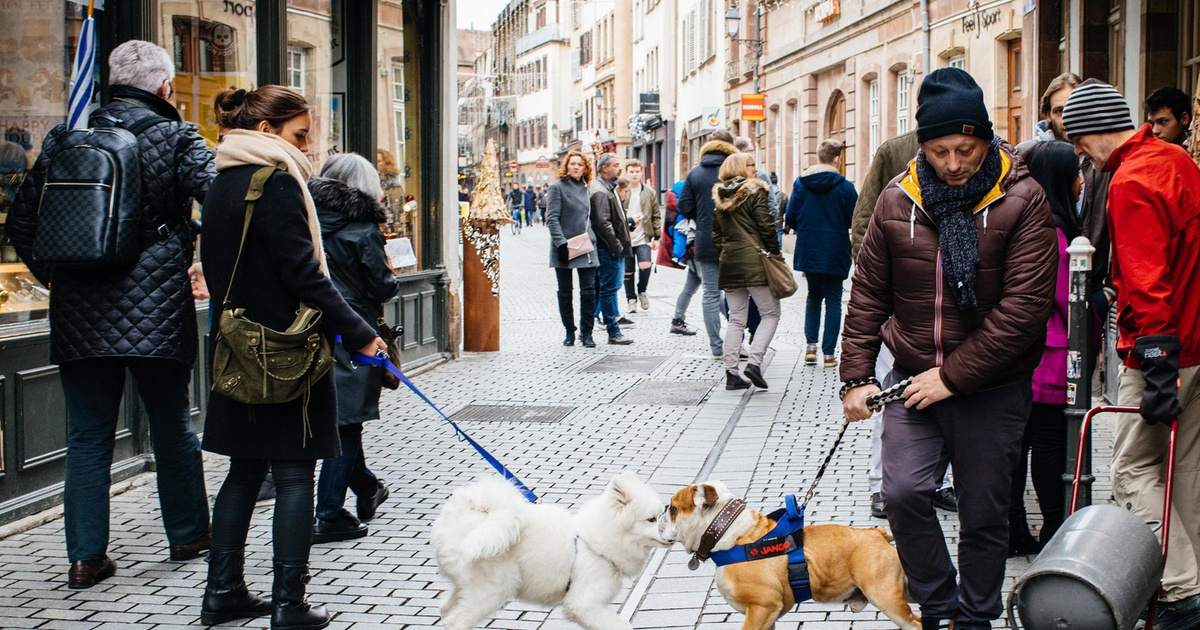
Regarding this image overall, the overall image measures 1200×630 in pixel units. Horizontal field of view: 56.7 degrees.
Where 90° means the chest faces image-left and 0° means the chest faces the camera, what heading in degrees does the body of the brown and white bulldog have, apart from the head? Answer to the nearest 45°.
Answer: approximately 90°

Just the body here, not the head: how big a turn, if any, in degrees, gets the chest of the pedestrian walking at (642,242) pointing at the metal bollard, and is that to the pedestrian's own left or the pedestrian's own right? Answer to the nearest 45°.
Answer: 0° — they already face it

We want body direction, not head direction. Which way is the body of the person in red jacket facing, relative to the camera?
to the viewer's left

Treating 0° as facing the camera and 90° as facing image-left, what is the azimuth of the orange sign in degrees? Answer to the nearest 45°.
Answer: approximately 0°

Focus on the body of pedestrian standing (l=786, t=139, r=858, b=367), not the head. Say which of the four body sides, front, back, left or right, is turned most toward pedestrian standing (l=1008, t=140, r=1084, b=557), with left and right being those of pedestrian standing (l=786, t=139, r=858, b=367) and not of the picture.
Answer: back

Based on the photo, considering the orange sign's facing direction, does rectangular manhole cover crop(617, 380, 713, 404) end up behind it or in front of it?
in front

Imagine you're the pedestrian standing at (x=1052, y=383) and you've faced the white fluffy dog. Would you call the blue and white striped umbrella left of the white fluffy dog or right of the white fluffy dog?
right

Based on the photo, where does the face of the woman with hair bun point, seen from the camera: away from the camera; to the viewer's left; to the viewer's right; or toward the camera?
to the viewer's right

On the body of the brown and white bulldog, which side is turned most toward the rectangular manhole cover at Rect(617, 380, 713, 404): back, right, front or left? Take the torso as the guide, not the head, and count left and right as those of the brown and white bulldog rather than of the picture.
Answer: right

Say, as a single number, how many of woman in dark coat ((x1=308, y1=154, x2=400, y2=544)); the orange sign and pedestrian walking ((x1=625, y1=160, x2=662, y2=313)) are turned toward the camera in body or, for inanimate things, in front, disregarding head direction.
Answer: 2

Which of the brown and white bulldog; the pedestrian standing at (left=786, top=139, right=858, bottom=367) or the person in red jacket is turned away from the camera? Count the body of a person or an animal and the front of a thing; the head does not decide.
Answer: the pedestrian standing

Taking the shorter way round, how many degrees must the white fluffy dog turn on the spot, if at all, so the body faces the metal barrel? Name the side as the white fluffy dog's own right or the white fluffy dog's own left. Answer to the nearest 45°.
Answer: approximately 45° to the white fluffy dog's own right

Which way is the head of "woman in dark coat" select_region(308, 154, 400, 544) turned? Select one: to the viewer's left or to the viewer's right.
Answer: to the viewer's right

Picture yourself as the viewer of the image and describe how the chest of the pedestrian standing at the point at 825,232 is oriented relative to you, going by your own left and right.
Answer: facing away from the viewer
